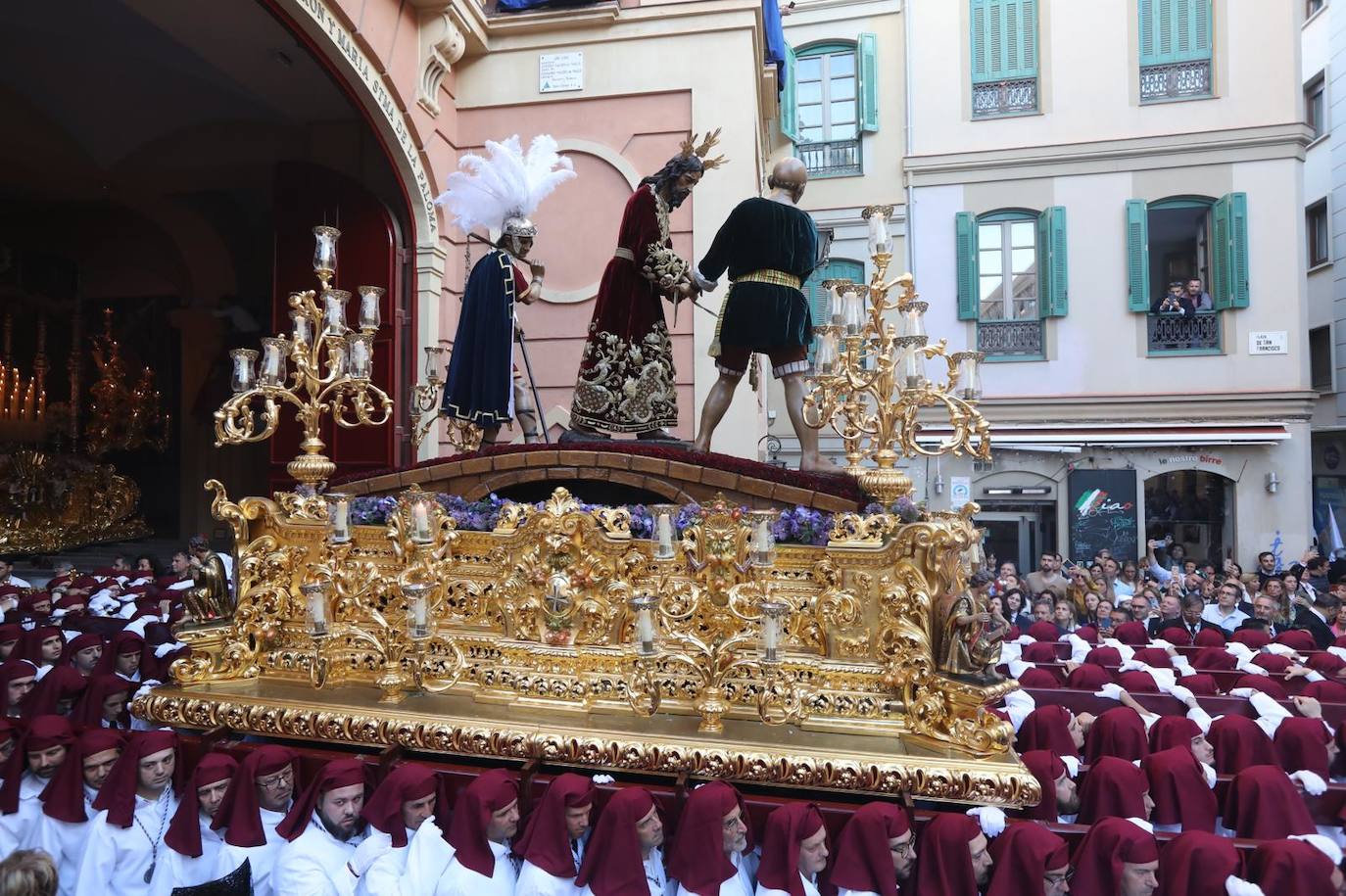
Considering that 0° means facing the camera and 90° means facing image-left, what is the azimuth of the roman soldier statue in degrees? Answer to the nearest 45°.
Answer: approximately 270°

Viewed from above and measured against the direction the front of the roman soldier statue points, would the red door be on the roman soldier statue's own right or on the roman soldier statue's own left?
on the roman soldier statue's own left

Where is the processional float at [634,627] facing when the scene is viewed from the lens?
facing to the right of the viewer

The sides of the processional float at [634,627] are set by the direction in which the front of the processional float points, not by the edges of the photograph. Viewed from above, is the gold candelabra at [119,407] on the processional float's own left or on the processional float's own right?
on the processional float's own left

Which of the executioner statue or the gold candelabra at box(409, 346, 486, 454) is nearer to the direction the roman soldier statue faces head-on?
the executioner statue

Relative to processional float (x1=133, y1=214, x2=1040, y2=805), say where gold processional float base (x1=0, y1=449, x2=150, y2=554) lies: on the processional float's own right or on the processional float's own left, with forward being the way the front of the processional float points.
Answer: on the processional float's own left

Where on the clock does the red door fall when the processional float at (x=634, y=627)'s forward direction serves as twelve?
The red door is roughly at 8 o'clock from the processional float.

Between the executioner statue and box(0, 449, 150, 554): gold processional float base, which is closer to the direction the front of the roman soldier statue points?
the executioner statue

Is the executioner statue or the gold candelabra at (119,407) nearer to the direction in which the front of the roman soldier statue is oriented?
the executioner statue

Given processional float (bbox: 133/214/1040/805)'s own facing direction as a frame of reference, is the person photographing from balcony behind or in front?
in front
